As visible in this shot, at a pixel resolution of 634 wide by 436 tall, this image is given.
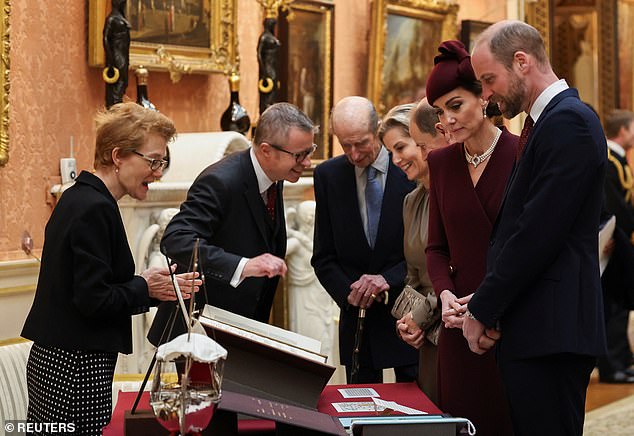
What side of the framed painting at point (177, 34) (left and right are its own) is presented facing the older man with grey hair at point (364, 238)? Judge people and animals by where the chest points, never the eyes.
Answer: front

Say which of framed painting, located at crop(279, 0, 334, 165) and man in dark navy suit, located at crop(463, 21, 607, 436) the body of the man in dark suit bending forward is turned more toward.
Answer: the man in dark navy suit

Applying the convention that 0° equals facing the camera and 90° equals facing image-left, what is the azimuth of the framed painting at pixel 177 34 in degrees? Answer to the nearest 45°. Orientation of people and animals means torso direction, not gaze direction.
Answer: approximately 0°

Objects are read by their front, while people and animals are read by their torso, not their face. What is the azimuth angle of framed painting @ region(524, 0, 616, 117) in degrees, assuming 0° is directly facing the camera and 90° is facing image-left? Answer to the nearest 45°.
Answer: approximately 0°

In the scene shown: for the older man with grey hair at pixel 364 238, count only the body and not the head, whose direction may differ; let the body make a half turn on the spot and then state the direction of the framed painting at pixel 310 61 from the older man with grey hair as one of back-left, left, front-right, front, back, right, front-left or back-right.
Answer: front

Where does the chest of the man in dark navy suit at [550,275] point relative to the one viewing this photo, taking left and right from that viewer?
facing to the left of the viewer

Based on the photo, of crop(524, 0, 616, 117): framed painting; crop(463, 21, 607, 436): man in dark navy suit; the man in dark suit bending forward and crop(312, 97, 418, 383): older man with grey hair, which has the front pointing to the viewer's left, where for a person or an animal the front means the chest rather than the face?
the man in dark navy suit

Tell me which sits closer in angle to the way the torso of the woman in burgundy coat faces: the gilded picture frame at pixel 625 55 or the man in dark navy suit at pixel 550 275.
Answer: the man in dark navy suit

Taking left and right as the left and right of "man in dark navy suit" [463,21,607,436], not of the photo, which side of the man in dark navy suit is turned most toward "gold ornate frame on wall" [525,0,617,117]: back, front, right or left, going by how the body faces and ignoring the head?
right

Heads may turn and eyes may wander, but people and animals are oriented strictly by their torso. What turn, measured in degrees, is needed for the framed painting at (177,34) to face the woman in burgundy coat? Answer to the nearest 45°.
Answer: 0° — it already faces them

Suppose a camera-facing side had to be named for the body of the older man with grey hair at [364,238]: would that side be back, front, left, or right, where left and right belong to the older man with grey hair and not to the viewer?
front

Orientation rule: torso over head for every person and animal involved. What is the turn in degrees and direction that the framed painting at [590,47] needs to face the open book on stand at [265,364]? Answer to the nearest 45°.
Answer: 0° — it already faces it

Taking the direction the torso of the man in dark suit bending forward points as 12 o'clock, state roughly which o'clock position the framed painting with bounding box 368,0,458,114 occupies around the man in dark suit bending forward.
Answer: The framed painting is roughly at 8 o'clock from the man in dark suit bending forward.

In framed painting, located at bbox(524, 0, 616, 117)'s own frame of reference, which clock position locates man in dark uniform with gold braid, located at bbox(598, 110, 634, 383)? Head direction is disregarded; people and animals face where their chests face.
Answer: The man in dark uniform with gold braid is roughly at 12 o'clock from the framed painting.

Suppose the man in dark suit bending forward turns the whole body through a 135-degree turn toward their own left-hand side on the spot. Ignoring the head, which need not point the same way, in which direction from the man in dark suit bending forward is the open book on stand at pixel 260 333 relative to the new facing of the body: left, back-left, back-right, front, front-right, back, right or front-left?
back

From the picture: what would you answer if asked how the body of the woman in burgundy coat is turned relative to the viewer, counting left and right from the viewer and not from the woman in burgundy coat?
facing the viewer and to the left of the viewer

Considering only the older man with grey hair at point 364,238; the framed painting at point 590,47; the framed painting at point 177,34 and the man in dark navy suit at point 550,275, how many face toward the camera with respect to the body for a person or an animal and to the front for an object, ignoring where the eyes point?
3
